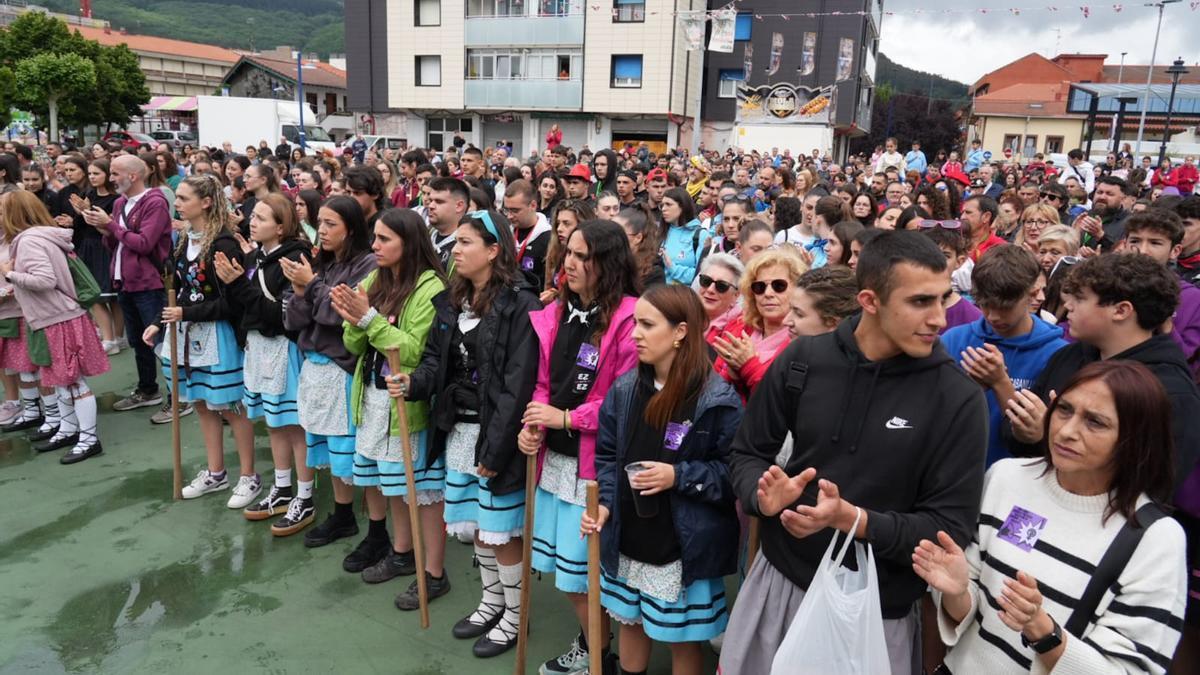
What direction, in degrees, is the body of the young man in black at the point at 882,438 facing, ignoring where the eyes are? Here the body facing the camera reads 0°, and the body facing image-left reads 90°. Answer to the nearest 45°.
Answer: approximately 0°

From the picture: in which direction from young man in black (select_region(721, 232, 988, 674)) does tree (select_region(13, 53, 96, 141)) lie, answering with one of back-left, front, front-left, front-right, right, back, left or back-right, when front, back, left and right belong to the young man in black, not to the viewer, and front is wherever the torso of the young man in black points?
back-right

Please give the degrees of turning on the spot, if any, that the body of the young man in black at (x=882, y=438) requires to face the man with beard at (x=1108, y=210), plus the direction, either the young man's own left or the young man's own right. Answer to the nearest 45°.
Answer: approximately 180°

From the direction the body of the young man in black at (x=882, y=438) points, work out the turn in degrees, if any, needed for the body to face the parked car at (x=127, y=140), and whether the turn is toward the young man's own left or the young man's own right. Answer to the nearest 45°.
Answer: approximately 135° to the young man's own right

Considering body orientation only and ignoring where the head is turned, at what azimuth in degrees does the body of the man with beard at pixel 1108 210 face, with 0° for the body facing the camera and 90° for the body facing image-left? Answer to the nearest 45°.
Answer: approximately 45°
